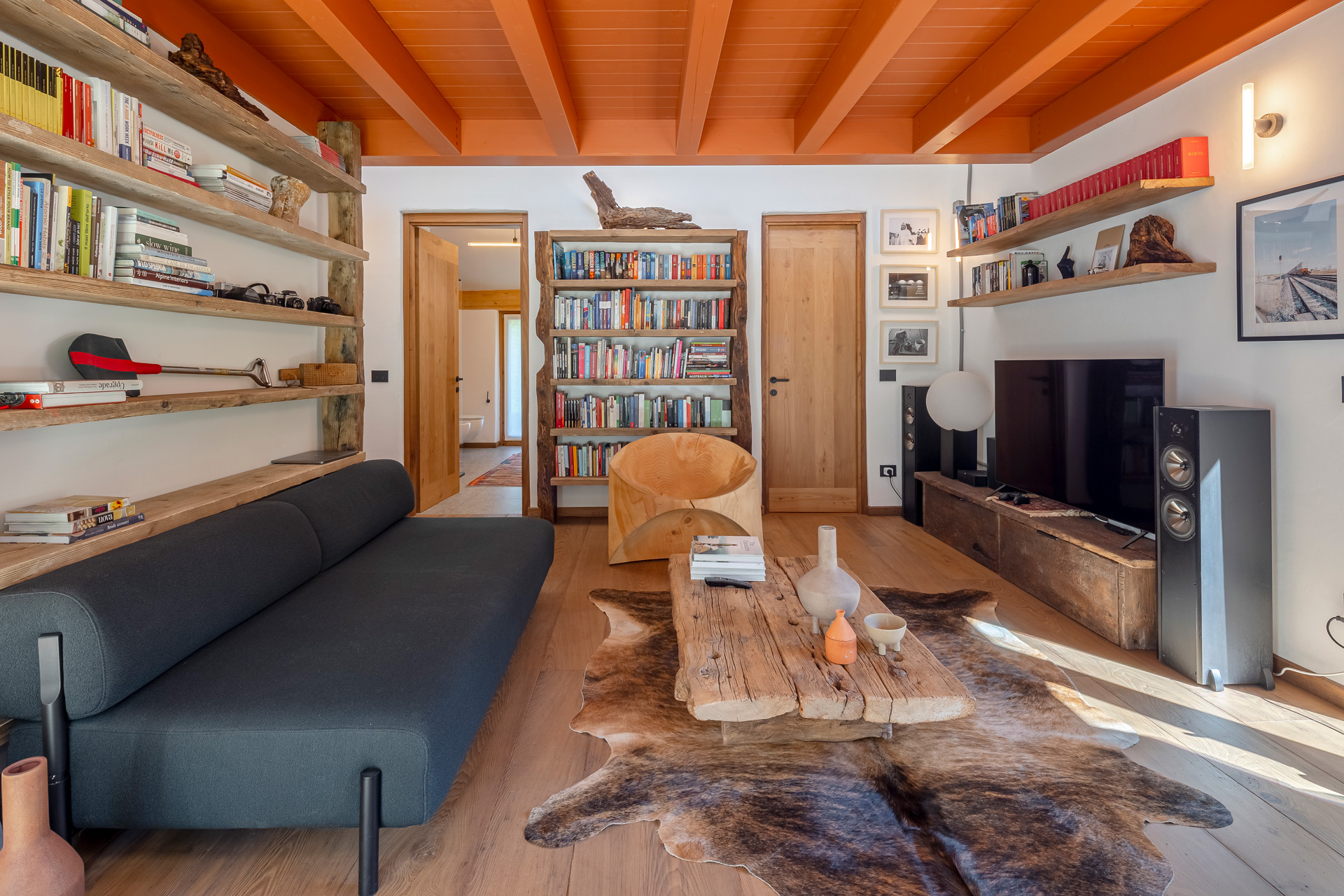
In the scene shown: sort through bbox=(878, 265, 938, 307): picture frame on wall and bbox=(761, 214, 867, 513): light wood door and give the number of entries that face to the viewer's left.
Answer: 0

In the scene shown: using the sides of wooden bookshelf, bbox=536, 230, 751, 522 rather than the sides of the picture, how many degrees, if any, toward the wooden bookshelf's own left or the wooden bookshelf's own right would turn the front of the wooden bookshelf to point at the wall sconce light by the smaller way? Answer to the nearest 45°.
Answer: approximately 45° to the wooden bookshelf's own left

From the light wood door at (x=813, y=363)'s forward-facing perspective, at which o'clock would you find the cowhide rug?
The cowhide rug is roughly at 12 o'clock from the light wood door.

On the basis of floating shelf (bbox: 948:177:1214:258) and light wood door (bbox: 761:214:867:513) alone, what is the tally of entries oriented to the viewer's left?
1

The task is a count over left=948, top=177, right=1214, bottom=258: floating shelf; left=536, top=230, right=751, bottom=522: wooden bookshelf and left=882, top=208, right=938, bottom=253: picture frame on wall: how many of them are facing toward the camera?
2

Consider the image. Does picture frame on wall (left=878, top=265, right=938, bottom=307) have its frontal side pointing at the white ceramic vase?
yes

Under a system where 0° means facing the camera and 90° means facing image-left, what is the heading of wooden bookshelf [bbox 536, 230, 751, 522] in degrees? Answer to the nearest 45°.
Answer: approximately 0°
